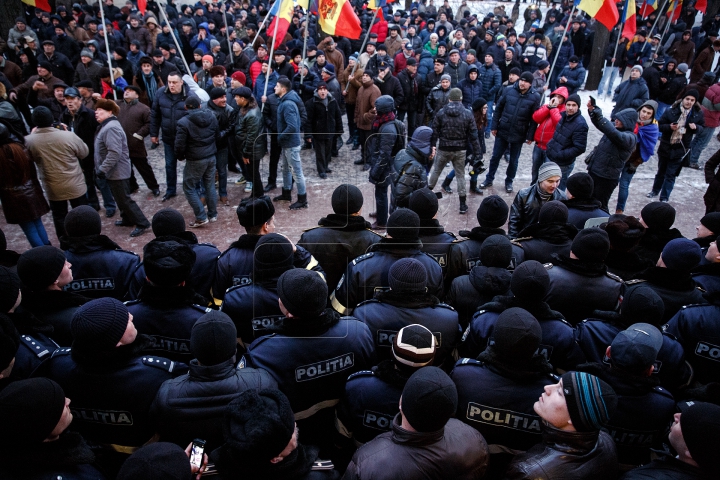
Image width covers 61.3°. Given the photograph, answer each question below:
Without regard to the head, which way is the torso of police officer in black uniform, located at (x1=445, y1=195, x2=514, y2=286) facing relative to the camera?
away from the camera

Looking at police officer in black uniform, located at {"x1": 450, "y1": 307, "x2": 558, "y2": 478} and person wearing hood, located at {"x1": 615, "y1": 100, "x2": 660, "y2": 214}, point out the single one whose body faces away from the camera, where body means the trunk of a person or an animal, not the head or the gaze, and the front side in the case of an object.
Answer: the police officer in black uniform

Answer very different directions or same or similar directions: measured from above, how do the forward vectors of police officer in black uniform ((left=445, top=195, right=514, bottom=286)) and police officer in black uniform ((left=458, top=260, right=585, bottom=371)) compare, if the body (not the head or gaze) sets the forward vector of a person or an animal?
same or similar directions

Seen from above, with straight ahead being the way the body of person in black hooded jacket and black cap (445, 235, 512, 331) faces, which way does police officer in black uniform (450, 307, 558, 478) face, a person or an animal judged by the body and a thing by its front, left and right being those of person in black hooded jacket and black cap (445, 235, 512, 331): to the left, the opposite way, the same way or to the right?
the same way

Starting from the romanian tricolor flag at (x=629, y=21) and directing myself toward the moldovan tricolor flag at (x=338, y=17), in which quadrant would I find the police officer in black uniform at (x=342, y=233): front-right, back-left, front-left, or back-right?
front-left

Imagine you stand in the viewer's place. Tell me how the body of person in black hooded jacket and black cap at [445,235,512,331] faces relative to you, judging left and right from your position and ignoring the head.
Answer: facing away from the viewer

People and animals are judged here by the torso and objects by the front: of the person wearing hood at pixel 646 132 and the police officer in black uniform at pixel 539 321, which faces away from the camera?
the police officer in black uniform

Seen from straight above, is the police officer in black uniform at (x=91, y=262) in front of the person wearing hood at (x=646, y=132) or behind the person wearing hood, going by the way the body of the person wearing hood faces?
in front

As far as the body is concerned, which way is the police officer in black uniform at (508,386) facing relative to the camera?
away from the camera

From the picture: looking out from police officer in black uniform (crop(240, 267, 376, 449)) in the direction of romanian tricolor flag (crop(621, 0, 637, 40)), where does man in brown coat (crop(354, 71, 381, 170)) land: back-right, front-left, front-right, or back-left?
front-left

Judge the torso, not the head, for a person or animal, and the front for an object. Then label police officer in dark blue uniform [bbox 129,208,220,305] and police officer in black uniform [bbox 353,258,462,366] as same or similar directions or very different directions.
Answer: same or similar directions

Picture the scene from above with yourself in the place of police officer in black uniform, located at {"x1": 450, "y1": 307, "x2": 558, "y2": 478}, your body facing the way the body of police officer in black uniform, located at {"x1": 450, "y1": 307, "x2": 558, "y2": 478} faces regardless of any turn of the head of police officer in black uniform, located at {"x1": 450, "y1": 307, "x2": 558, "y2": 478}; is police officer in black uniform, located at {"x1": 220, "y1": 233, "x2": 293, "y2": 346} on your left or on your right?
on your left

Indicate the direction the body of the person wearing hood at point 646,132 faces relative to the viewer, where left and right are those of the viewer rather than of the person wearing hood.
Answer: facing the viewer and to the left of the viewer

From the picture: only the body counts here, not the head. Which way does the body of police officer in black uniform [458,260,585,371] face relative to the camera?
away from the camera

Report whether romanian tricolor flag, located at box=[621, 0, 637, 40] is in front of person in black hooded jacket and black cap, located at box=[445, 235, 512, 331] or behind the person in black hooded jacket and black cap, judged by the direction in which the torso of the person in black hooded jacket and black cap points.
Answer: in front

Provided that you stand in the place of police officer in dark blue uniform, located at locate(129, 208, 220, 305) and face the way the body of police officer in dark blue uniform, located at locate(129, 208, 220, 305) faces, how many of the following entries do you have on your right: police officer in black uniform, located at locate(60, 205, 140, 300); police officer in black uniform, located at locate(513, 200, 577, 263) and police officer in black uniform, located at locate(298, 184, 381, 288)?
2

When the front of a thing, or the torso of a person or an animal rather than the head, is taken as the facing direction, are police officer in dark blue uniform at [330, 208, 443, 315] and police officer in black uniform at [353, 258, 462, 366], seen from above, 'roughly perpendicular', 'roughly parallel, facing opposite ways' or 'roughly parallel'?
roughly parallel

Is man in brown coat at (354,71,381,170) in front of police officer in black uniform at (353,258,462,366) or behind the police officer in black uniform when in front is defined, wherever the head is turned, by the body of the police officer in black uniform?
in front

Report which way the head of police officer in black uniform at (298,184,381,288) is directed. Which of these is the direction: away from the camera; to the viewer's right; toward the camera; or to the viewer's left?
away from the camera

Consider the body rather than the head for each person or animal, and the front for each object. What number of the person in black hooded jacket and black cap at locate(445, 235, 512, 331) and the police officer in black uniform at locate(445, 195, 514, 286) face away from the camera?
2

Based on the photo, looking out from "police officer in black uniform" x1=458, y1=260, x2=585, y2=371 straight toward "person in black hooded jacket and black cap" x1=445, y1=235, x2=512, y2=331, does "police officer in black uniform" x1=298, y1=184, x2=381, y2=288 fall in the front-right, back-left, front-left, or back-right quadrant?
front-left
